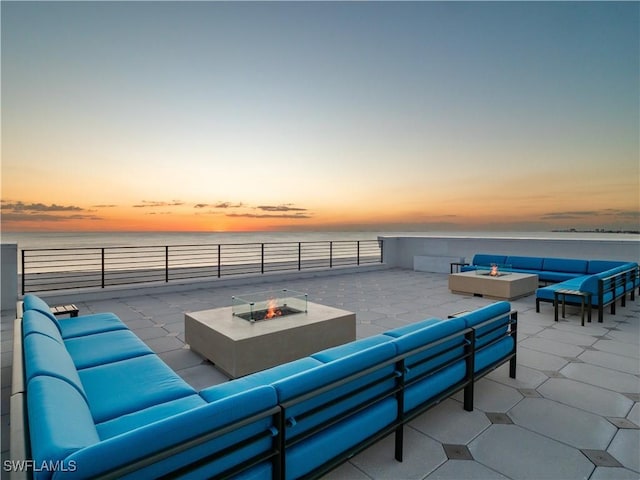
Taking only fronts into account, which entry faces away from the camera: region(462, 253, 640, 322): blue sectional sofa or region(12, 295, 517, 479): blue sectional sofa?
region(12, 295, 517, 479): blue sectional sofa

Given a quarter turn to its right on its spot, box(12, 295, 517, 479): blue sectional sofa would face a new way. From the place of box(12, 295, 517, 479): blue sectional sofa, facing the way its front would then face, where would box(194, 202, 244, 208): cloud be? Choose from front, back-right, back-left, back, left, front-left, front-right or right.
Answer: left

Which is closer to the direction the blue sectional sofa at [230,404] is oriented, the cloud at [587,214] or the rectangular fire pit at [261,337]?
the rectangular fire pit

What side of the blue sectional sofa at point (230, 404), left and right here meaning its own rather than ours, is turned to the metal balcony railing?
front

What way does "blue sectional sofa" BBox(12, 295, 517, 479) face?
away from the camera

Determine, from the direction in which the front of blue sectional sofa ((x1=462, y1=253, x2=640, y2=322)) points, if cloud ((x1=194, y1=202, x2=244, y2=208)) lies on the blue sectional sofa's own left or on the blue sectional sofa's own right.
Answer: on the blue sectional sofa's own right

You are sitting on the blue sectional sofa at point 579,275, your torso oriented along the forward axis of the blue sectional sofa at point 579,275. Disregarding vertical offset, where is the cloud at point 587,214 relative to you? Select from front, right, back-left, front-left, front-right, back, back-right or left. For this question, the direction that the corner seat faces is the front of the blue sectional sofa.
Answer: back-right

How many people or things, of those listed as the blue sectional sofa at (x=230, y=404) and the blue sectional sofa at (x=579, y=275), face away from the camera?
1

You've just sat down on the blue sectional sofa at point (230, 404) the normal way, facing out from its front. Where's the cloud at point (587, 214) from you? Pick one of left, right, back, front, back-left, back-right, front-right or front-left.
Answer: front-right

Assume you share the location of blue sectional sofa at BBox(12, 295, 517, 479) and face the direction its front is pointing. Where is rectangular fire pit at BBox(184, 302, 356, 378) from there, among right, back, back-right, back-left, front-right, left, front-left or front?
front

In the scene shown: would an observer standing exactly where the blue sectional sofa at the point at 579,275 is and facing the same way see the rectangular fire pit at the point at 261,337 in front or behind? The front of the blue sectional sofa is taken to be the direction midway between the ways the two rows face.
in front

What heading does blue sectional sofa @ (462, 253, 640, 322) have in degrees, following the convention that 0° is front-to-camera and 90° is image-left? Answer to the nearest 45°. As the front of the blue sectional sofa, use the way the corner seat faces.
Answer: approximately 45°

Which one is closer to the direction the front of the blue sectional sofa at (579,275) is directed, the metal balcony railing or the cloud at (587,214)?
the metal balcony railing
